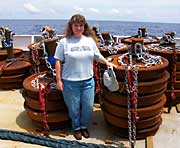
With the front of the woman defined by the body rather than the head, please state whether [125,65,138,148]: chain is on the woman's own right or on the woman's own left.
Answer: on the woman's own left

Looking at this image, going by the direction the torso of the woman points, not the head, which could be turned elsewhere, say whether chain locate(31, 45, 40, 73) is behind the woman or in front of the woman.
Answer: behind

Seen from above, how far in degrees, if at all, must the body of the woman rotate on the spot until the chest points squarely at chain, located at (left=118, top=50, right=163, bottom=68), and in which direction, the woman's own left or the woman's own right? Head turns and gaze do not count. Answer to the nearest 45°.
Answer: approximately 135° to the woman's own left

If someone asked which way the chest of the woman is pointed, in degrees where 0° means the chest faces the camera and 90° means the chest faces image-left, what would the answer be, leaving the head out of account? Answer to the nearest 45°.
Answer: approximately 0°

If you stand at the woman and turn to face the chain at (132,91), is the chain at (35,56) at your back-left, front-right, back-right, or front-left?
back-left
